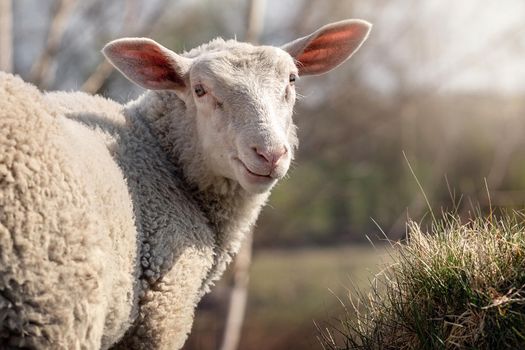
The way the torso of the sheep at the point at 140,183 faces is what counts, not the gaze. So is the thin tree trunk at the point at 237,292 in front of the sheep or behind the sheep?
in front

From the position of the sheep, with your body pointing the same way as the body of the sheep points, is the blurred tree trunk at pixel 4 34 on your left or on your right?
on your left

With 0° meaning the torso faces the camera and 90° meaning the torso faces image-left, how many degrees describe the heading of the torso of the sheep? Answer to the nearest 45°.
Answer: approximately 225°

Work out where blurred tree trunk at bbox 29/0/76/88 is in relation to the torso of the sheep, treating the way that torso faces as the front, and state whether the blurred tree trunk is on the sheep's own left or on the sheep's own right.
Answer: on the sheep's own left

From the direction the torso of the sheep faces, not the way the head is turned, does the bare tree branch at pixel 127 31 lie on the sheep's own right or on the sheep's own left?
on the sheep's own left
